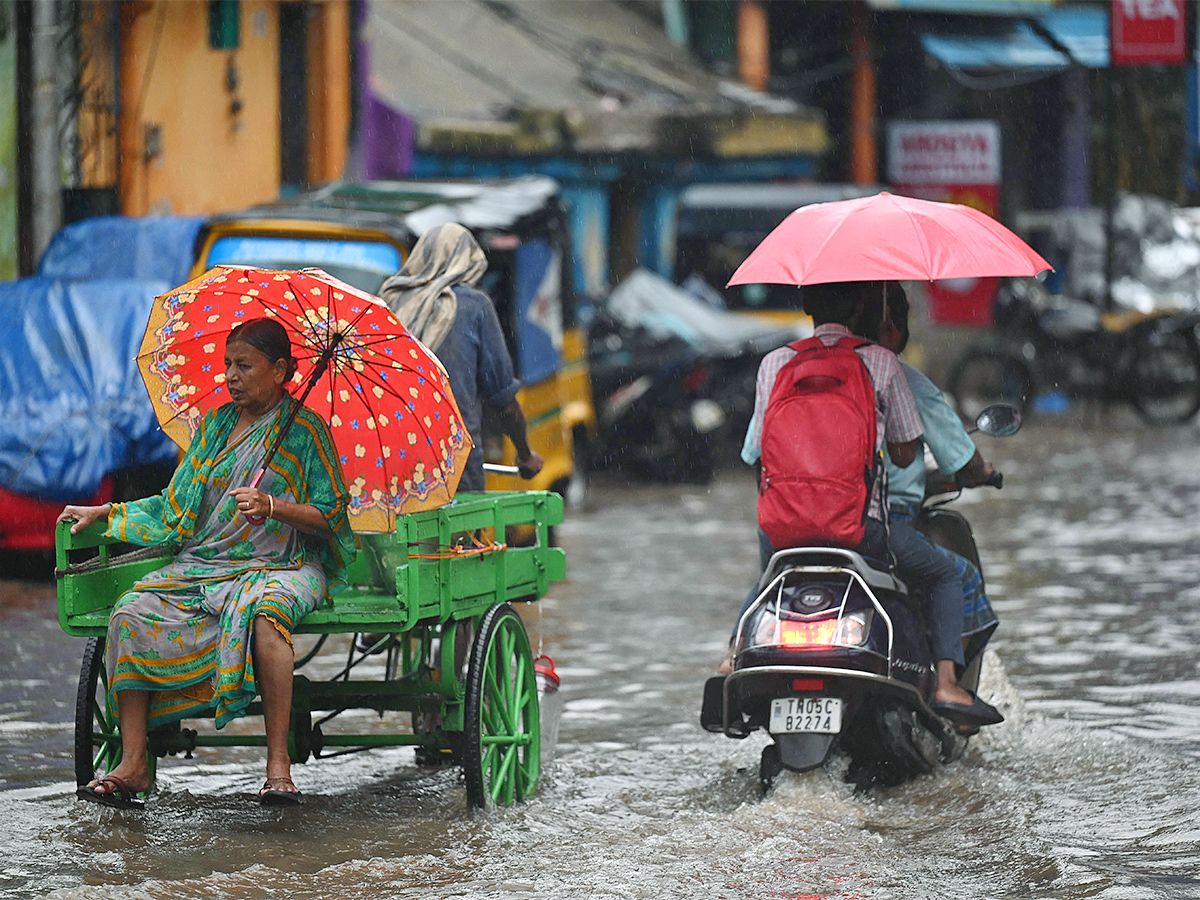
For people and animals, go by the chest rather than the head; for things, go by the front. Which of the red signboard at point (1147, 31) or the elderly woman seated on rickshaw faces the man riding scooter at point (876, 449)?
the red signboard

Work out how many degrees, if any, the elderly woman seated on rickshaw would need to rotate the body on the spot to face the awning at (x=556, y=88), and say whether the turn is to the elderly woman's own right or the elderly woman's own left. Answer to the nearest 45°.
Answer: approximately 135° to the elderly woman's own right

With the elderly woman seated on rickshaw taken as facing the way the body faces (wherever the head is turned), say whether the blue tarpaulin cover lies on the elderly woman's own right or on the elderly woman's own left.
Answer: on the elderly woman's own right

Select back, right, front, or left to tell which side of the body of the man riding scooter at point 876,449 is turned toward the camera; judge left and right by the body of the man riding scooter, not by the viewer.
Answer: back

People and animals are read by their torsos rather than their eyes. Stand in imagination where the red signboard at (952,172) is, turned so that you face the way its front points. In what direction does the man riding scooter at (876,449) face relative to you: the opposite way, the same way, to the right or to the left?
the opposite way

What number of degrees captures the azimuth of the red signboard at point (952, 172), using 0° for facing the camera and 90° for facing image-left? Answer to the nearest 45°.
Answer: approximately 0°

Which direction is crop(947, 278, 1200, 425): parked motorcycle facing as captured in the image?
to the viewer's left

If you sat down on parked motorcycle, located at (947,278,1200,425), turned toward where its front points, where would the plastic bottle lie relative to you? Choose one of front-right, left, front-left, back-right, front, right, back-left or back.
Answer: left

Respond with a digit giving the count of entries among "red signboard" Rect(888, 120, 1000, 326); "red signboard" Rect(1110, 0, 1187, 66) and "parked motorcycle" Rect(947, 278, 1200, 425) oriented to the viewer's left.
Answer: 1

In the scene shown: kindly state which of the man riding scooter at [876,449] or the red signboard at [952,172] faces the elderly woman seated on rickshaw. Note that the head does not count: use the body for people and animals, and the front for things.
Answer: the red signboard

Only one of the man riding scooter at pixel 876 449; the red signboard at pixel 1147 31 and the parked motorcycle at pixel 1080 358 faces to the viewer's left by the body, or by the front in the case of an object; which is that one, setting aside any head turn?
the parked motorcycle

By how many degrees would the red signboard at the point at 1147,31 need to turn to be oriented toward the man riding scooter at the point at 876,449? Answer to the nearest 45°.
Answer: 0° — it already faces them
